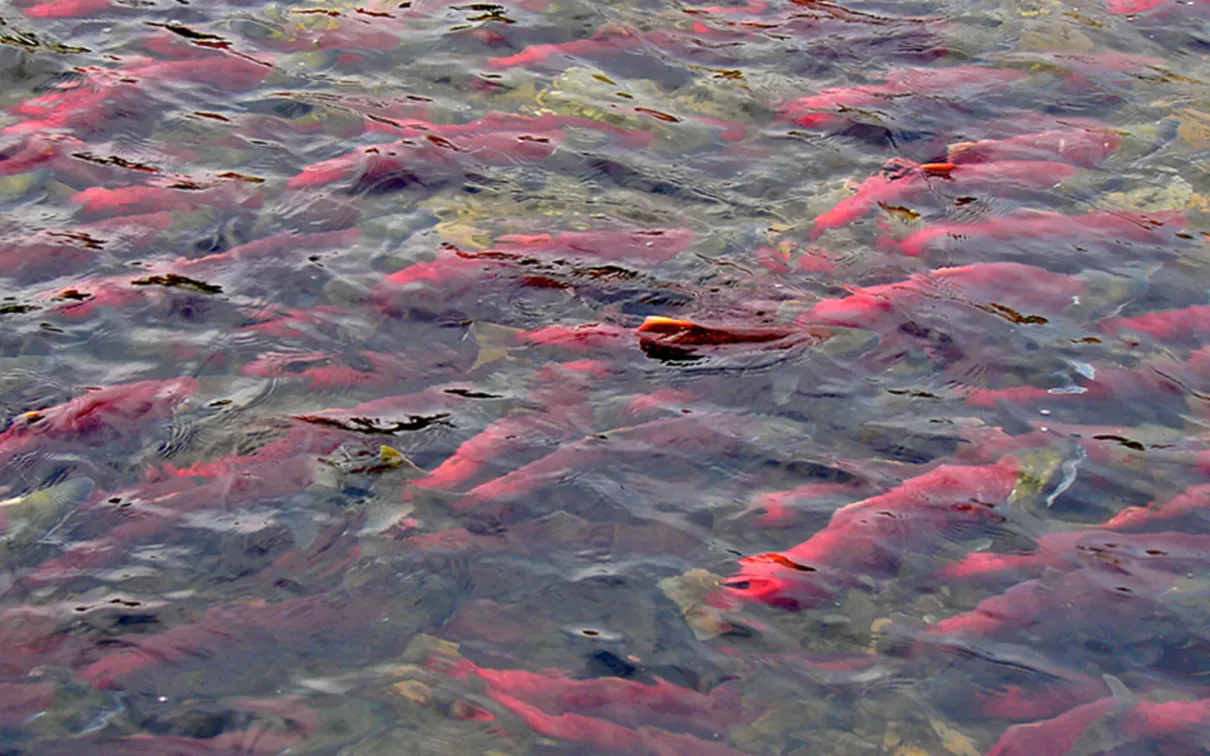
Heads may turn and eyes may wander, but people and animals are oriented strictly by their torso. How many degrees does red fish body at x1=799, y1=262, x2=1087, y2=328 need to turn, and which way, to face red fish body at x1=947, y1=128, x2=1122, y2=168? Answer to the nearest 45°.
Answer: approximately 90° to its left

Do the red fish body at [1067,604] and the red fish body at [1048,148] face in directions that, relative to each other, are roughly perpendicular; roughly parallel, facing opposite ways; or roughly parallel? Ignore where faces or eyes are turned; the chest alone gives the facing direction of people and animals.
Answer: roughly parallel

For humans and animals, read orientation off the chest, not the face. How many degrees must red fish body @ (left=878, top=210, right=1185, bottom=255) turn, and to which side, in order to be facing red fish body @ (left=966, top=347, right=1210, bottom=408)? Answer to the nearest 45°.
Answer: approximately 90° to its right

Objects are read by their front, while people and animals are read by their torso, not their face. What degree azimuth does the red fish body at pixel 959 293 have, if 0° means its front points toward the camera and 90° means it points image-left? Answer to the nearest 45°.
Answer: approximately 270°

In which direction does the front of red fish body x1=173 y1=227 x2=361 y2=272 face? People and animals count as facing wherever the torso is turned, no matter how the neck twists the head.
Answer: to the viewer's right

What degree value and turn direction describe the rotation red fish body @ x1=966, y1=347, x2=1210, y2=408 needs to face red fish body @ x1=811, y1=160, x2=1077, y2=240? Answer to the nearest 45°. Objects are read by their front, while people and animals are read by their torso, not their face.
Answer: approximately 135° to its left
